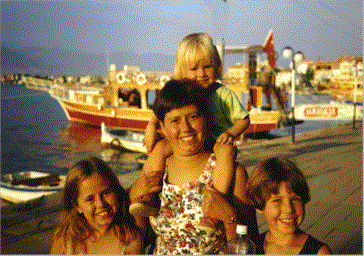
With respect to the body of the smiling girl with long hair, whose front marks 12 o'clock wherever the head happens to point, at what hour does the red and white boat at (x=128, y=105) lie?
The red and white boat is roughly at 6 o'clock from the smiling girl with long hair.

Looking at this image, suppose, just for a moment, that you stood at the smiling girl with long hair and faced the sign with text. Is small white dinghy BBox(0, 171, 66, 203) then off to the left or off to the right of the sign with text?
left

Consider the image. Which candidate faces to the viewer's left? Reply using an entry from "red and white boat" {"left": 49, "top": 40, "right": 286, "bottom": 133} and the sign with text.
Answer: the red and white boat

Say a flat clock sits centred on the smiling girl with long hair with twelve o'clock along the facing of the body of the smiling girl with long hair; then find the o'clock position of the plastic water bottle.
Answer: The plastic water bottle is roughly at 10 o'clock from the smiling girl with long hair.

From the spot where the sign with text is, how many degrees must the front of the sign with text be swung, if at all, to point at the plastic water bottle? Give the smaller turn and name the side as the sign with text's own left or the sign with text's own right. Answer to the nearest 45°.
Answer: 0° — it already faces it

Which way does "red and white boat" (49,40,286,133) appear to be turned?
to the viewer's left

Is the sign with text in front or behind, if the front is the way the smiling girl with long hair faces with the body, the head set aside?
behind

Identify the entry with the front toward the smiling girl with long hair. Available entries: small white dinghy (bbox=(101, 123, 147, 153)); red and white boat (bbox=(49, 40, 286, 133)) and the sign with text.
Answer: the sign with text

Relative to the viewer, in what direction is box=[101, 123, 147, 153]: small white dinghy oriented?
to the viewer's left
